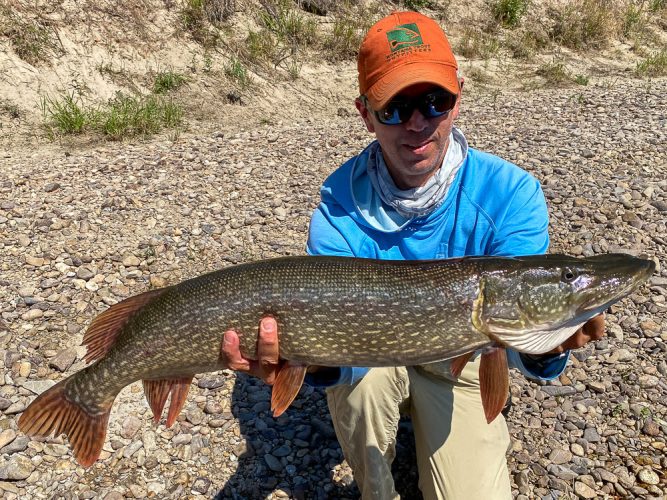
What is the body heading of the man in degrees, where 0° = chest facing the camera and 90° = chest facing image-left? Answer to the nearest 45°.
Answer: approximately 0°

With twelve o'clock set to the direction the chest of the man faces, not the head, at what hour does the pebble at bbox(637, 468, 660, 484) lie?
The pebble is roughly at 9 o'clock from the man.

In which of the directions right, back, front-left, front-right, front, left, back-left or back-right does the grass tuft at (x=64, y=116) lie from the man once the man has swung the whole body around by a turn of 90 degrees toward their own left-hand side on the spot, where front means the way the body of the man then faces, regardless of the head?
back-left

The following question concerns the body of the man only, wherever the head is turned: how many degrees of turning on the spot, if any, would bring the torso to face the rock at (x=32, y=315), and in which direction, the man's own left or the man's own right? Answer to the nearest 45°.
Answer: approximately 90° to the man's own right

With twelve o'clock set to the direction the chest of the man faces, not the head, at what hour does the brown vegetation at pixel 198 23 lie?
The brown vegetation is roughly at 5 o'clock from the man.

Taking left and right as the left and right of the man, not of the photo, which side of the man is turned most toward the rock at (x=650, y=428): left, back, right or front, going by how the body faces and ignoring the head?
left

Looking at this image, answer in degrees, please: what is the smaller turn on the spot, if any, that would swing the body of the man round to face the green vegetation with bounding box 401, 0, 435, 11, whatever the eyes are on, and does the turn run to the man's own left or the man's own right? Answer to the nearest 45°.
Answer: approximately 180°

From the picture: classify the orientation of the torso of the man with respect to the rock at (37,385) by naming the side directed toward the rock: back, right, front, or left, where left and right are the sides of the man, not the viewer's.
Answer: right

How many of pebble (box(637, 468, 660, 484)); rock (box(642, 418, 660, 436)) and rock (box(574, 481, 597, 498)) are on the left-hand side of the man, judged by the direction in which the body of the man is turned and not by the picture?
3

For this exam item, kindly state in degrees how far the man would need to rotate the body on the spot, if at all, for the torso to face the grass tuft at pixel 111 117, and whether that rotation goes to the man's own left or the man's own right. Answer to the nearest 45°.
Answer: approximately 135° to the man's own right

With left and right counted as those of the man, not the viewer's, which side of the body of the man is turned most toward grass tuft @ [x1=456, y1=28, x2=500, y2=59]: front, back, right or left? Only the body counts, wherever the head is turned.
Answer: back

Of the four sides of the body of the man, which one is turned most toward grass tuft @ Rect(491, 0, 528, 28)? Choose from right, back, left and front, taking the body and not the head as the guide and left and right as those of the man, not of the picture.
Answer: back

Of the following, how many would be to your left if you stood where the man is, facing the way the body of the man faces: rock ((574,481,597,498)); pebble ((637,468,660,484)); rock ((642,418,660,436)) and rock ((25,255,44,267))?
3
